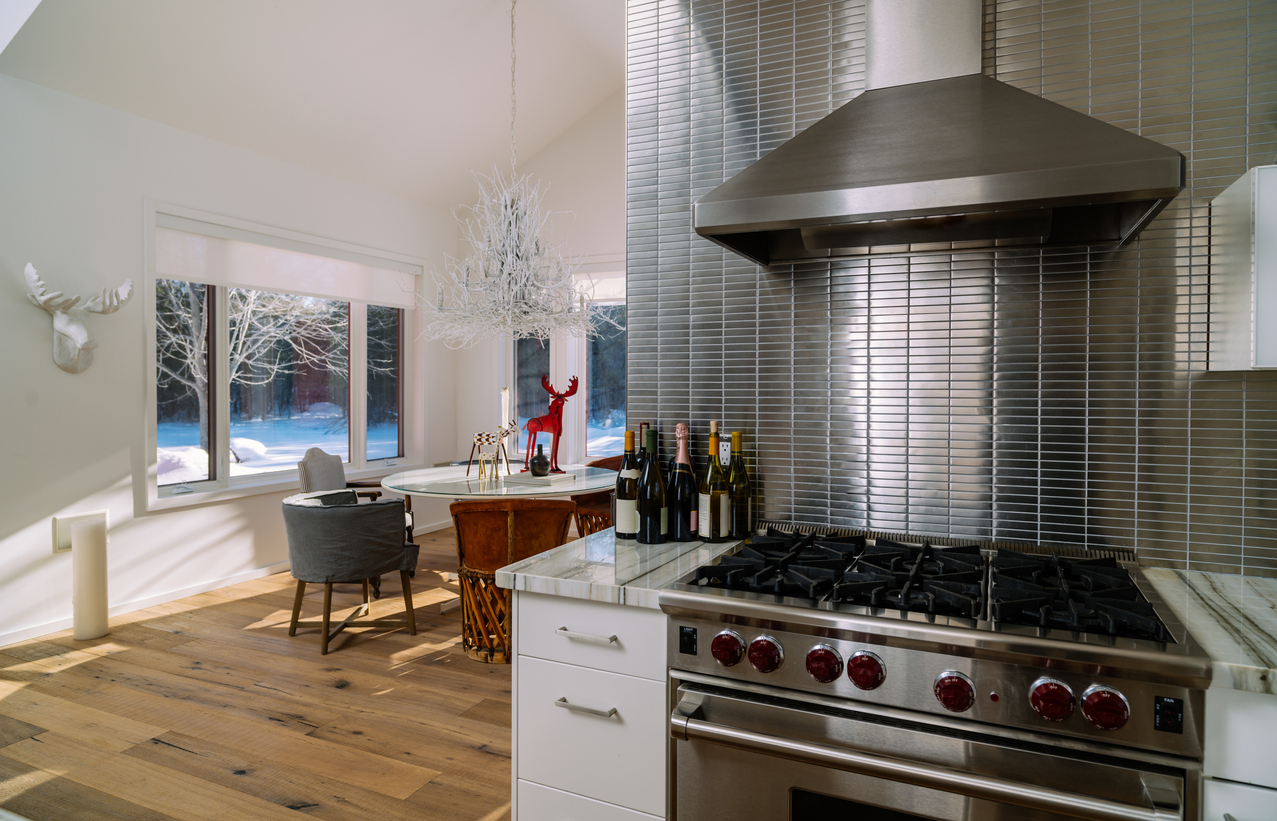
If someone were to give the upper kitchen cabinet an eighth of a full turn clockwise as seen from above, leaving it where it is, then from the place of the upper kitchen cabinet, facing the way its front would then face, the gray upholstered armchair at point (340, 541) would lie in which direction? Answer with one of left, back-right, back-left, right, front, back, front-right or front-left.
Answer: front-right

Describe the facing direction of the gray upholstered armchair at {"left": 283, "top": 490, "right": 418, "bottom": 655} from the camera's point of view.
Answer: facing away from the viewer and to the right of the viewer

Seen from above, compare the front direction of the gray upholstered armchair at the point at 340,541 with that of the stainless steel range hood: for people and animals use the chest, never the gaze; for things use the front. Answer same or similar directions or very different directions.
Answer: very different directions

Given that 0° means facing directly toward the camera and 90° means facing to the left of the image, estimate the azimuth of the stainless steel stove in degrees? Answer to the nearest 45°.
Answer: approximately 0°

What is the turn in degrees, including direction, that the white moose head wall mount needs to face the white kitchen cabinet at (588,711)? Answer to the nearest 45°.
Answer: approximately 45° to its right

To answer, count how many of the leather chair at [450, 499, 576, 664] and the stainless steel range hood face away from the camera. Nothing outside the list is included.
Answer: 1

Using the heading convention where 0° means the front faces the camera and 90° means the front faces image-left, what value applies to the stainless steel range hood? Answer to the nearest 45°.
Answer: approximately 0°

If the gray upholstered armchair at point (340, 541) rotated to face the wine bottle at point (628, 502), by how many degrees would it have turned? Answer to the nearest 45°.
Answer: approximately 135° to its right

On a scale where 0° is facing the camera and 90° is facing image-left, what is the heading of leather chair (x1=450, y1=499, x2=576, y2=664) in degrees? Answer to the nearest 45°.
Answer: approximately 180°
